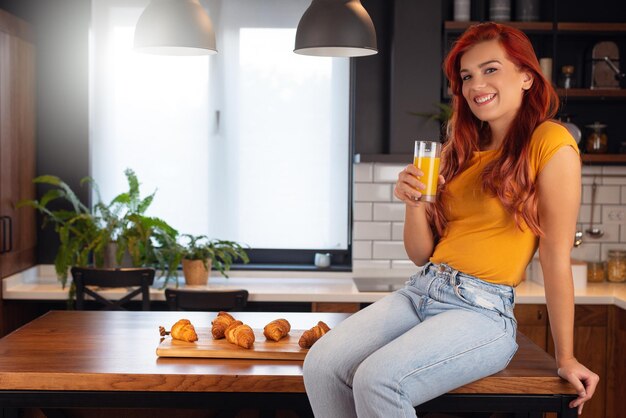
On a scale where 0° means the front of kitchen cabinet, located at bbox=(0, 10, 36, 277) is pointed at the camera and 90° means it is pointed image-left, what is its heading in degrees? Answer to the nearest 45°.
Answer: approximately 315°

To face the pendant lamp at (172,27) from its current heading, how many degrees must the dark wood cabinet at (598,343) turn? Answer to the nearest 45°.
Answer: approximately 45° to its right

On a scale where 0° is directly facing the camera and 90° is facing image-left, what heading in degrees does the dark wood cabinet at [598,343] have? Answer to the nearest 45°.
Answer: approximately 0°

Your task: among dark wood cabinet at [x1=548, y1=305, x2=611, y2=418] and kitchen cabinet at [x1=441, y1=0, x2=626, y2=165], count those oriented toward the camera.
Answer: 2

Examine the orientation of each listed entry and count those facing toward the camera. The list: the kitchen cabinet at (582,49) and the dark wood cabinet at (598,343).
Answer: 2

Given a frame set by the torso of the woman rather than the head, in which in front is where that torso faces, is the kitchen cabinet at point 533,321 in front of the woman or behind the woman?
behind
